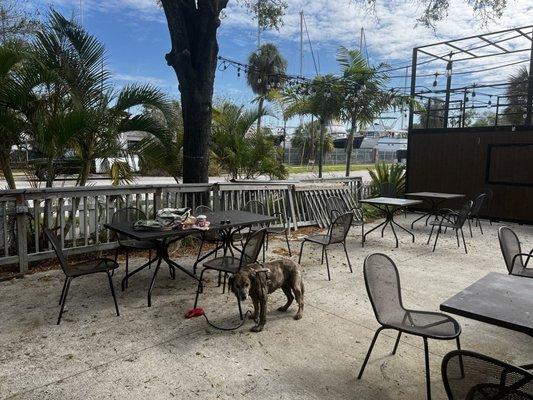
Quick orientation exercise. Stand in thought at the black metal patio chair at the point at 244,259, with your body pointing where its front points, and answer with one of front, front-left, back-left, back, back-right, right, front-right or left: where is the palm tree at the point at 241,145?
front-right

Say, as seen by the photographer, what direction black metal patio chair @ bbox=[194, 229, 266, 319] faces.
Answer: facing away from the viewer and to the left of the viewer

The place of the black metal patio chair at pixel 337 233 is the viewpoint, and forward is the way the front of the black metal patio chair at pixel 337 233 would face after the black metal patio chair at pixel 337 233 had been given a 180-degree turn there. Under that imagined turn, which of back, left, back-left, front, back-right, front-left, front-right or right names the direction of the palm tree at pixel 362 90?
front-left

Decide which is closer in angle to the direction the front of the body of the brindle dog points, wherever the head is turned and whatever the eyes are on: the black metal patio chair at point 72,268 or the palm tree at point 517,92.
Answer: the black metal patio chair

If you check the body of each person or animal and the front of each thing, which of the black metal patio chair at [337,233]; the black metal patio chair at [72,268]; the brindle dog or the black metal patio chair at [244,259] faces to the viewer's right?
the black metal patio chair at [72,268]

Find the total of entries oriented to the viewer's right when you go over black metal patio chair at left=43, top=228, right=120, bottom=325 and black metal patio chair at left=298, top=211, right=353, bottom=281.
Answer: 1

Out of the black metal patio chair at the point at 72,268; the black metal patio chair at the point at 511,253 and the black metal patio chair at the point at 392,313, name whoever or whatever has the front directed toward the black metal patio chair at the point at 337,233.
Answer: the black metal patio chair at the point at 72,268

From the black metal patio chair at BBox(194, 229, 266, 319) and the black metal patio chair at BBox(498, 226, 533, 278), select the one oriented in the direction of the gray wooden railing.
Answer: the black metal patio chair at BBox(194, 229, 266, 319)

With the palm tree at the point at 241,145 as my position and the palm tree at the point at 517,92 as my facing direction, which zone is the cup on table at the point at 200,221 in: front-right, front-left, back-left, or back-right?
back-right

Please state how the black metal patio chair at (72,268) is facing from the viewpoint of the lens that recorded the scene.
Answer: facing to the right of the viewer

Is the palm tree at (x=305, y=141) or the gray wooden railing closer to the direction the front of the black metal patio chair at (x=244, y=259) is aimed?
the gray wooden railing
